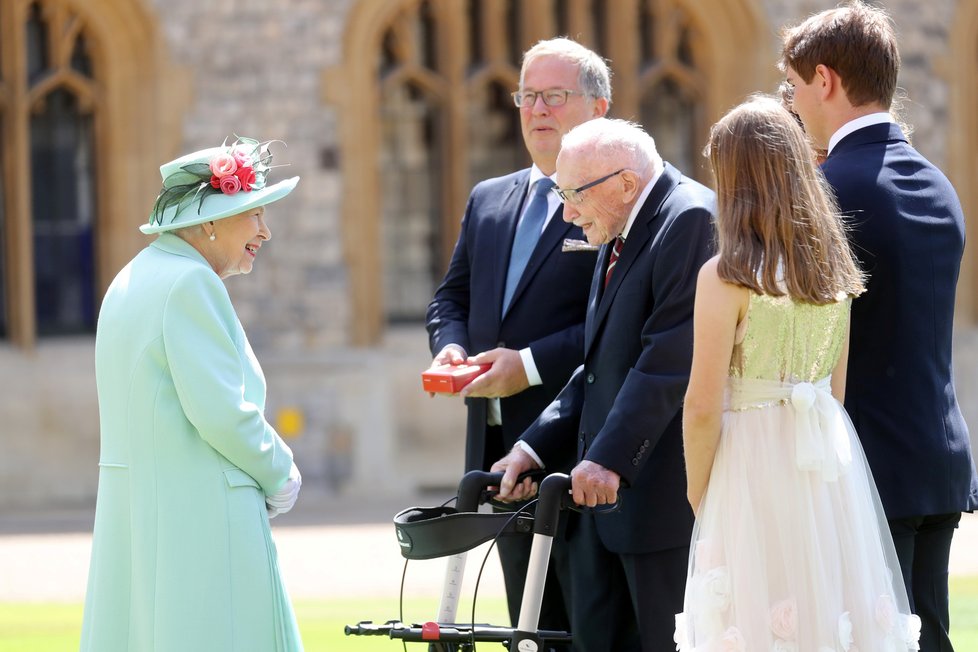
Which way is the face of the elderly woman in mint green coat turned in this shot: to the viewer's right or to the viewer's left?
to the viewer's right

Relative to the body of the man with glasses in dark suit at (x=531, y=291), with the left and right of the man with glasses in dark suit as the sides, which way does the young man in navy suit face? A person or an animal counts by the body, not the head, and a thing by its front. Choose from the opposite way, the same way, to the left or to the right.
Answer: to the right

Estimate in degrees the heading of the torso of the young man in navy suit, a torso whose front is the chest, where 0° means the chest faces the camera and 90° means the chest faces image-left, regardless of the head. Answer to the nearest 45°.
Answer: approximately 135°

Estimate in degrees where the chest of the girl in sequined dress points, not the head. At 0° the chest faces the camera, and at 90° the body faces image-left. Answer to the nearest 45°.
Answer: approximately 135°

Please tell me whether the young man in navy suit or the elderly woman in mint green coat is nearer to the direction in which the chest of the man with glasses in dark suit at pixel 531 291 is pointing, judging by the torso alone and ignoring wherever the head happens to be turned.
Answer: the elderly woman in mint green coat

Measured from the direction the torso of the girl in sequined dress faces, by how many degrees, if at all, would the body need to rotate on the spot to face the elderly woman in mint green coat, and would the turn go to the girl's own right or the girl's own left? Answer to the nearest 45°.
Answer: approximately 45° to the girl's own left

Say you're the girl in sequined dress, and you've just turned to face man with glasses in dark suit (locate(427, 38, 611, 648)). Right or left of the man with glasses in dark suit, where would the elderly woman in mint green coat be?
left
